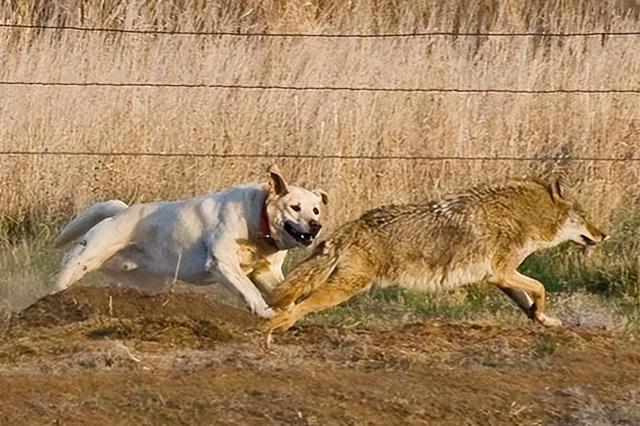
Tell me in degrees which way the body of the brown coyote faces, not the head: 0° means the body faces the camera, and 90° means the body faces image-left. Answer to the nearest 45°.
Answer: approximately 270°

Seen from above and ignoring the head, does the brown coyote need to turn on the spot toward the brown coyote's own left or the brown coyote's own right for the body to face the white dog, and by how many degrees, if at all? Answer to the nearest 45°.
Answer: approximately 180°

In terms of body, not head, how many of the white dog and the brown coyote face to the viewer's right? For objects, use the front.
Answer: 2

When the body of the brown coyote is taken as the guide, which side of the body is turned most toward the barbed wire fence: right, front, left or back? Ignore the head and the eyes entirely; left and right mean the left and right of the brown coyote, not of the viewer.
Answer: left

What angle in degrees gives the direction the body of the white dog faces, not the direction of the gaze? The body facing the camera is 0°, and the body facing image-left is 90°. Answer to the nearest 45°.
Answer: approximately 270°
